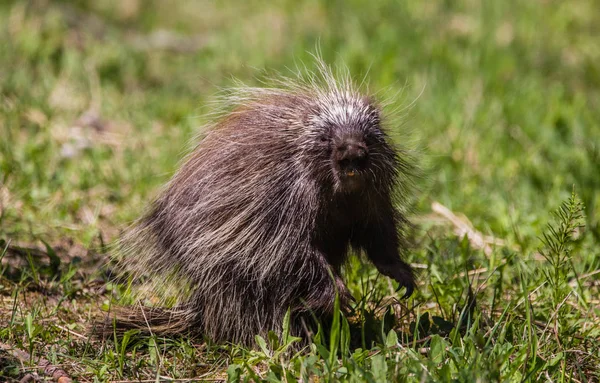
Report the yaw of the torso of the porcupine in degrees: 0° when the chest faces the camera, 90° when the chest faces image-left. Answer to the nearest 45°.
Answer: approximately 315°
